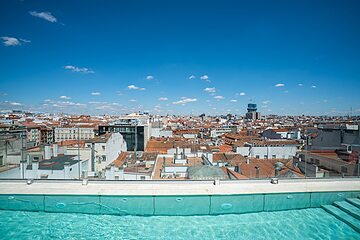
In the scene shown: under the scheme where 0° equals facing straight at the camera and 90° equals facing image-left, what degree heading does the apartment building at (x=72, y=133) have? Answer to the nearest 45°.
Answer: approximately 0°
